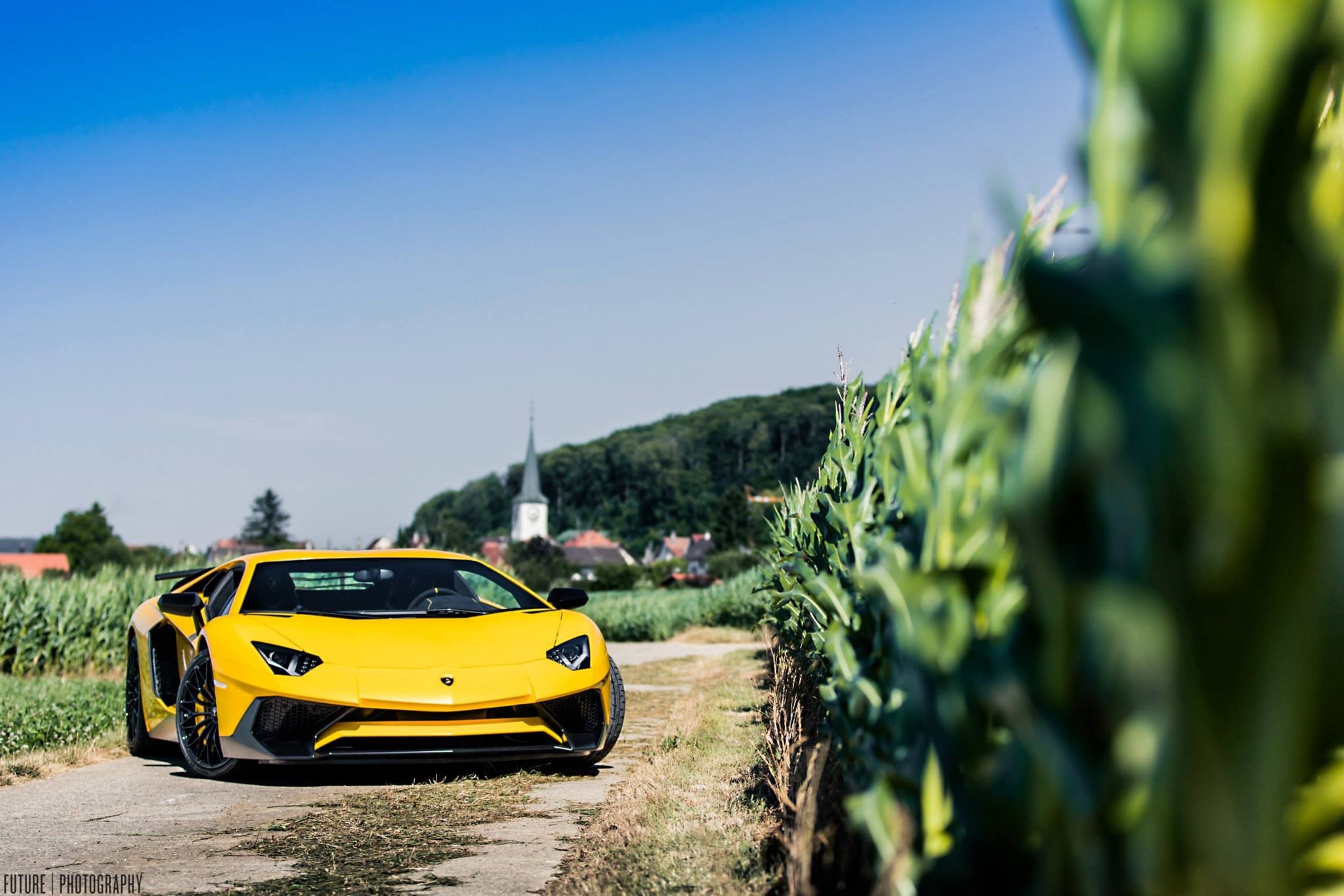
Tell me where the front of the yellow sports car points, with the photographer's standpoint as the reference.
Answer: facing the viewer and to the right of the viewer
